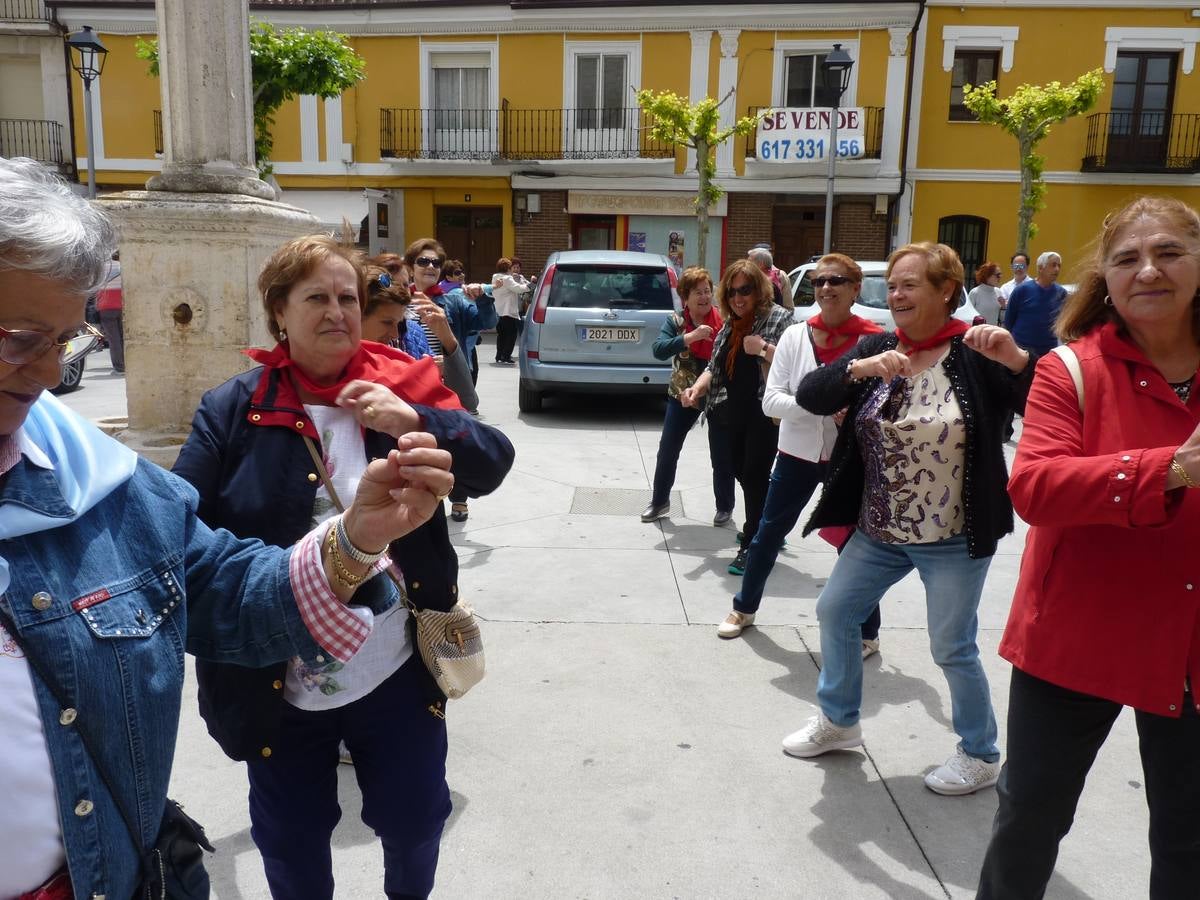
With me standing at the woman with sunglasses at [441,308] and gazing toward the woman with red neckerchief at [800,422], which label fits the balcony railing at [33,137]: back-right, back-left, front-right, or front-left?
back-left

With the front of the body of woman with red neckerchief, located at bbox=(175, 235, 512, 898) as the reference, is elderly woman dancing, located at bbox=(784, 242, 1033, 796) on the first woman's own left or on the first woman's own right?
on the first woman's own left

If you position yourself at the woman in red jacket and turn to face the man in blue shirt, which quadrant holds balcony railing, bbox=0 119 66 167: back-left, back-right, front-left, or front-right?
front-left

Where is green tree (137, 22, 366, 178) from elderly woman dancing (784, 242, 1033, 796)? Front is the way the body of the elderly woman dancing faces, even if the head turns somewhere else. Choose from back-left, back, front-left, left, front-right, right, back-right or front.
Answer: right

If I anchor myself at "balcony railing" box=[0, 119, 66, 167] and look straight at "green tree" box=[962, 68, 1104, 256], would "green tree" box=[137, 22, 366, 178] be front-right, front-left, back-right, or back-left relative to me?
front-right

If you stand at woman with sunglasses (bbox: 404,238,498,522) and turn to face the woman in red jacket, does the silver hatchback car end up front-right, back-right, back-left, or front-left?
back-left

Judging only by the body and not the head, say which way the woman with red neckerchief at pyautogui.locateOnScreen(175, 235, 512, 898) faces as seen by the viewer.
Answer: toward the camera

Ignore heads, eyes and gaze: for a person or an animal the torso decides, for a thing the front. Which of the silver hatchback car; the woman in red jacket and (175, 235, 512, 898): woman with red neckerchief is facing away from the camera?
the silver hatchback car

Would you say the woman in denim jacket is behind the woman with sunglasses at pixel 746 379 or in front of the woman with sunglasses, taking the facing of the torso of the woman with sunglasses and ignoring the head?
in front

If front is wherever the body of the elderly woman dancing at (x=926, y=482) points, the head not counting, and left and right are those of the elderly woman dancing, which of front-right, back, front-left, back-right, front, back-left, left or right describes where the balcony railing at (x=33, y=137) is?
right
